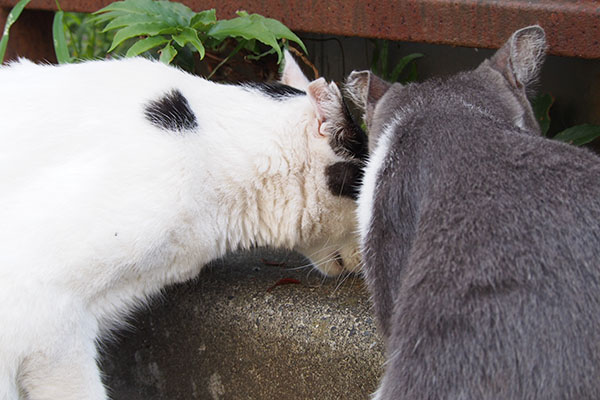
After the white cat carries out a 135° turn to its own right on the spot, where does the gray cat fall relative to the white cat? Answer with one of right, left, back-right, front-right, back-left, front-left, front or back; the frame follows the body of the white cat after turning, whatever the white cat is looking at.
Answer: left

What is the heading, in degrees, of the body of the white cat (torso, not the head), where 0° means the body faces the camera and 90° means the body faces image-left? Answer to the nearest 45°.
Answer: approximately 270°
